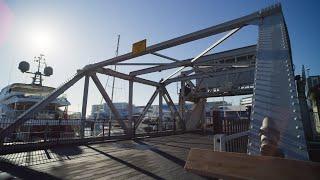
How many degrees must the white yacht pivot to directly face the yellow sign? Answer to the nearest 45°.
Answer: approximately 180°
